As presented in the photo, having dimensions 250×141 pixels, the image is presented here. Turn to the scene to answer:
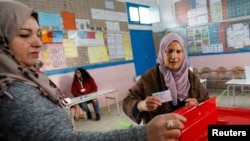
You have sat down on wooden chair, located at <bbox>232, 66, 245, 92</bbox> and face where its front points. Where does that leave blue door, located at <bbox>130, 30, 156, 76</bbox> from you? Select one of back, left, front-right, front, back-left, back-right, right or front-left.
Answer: right

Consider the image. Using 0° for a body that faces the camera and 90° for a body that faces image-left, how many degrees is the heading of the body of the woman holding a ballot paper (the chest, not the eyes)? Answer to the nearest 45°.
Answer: approximately 0°

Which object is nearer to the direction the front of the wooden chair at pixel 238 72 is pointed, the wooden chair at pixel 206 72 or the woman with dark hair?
the woman with dark hair

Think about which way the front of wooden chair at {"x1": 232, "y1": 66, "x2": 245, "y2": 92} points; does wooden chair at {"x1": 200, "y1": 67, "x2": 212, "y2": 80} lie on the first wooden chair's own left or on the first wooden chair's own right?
on the first wooden chair's own right

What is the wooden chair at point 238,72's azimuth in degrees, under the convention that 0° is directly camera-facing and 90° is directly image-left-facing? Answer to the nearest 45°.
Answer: approximately 0°

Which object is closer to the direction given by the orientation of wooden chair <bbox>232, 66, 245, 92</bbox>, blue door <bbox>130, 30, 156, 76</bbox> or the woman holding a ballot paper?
the woman holding a ballot paper
